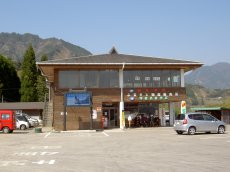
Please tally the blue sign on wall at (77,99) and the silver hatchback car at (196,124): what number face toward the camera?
1

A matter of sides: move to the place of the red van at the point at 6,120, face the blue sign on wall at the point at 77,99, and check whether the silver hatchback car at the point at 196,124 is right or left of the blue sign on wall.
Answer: right

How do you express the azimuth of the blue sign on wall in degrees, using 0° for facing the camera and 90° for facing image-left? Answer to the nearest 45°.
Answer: approximately 0°

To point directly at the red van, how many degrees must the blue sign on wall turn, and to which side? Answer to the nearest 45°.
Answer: approximately 90° to its right
